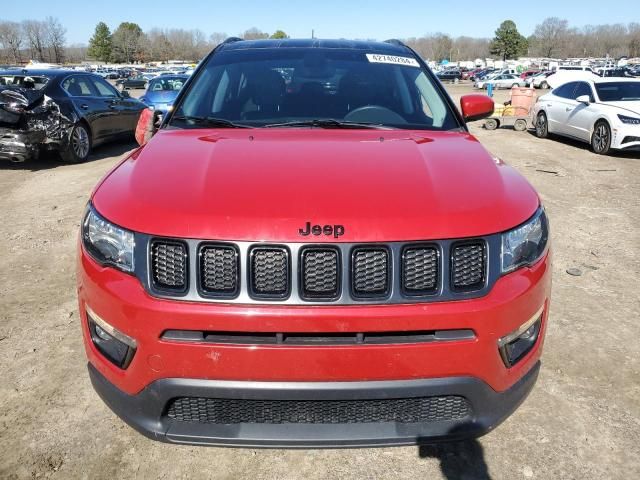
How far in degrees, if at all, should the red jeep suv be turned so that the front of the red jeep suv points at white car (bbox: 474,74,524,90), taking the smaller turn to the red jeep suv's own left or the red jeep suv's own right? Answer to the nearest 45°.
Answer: approximately 180°

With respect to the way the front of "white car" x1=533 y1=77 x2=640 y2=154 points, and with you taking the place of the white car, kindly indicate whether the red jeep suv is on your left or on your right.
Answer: on your right

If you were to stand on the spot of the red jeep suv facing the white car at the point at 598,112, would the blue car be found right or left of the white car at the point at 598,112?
left

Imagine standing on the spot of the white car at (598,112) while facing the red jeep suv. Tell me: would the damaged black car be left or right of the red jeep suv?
right

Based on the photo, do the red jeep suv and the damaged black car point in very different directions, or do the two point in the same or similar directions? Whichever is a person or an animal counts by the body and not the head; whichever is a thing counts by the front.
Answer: very different directions

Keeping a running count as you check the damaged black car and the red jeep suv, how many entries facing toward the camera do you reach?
1

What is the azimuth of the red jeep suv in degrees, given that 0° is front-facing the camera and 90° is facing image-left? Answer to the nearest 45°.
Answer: approximately 0°

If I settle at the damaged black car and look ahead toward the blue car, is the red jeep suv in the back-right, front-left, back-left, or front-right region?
back-right
